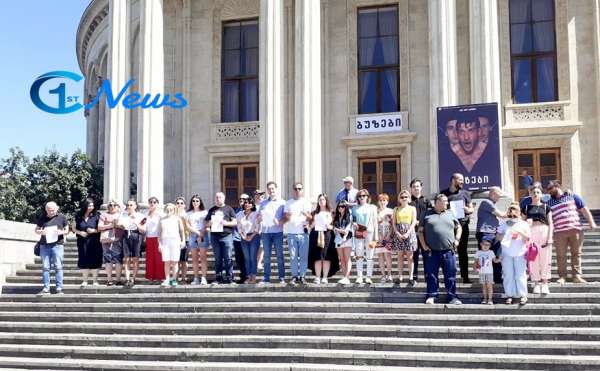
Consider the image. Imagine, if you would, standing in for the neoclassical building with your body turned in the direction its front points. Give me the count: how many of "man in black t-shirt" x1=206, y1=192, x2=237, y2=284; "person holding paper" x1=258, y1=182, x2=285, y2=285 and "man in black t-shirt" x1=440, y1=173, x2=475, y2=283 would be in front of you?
3

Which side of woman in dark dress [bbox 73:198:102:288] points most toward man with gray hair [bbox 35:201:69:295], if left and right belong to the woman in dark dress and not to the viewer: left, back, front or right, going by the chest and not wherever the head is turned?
right

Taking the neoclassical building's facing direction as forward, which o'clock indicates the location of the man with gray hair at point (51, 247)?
The man with gray hair is roughly at 1 o'clock from the neoclassical building.

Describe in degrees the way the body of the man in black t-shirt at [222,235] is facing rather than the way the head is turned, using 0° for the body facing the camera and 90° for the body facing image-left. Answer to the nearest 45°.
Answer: approximately 0°

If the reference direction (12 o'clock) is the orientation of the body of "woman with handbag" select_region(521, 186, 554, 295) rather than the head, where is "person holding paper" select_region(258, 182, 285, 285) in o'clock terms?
The person holding paper is roughly at 3 o'clock from the woman with handbag.

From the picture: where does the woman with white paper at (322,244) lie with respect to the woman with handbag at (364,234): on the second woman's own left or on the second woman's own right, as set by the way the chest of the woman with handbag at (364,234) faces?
on the second woman's own right

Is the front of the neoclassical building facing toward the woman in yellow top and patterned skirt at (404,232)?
yes
